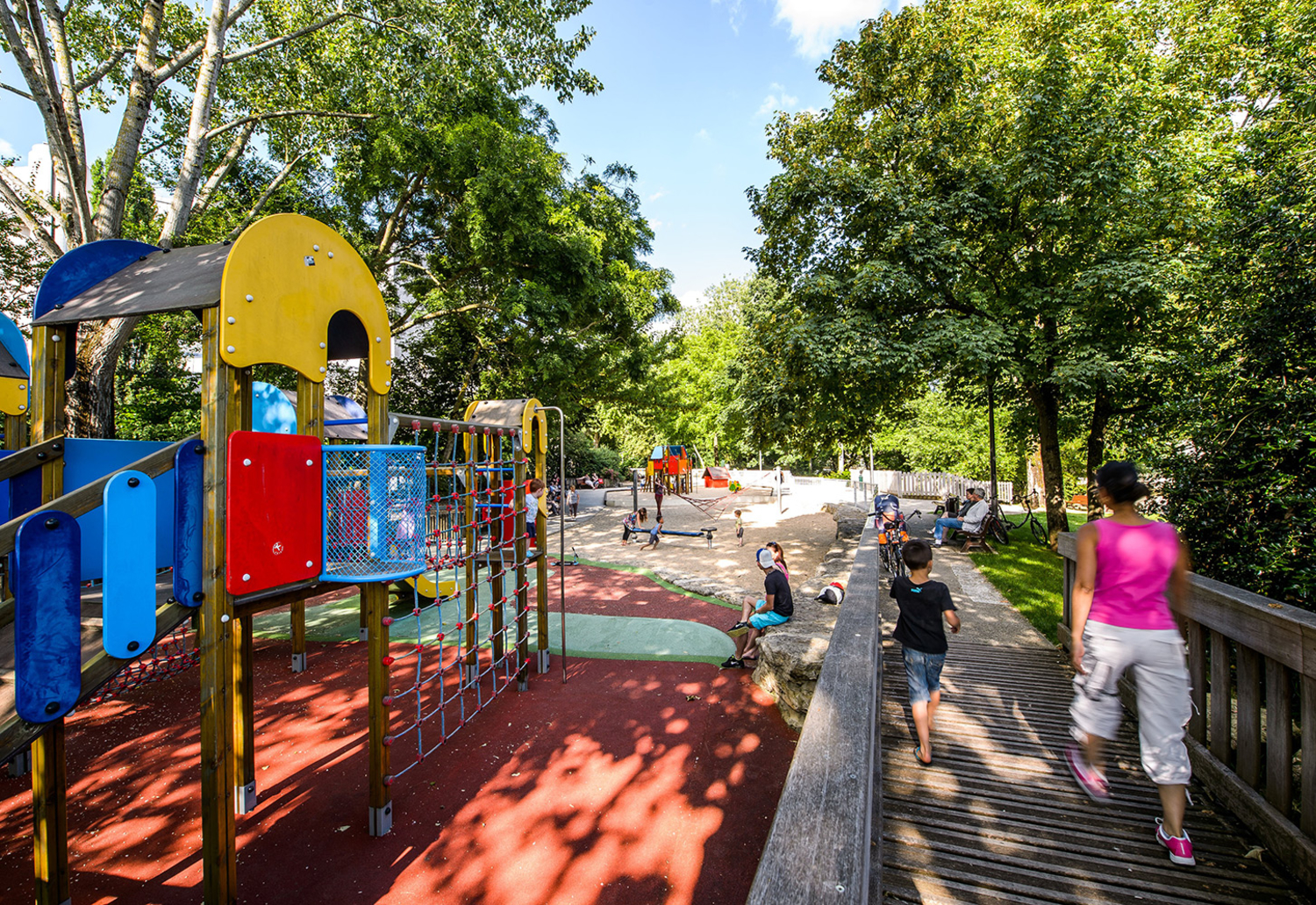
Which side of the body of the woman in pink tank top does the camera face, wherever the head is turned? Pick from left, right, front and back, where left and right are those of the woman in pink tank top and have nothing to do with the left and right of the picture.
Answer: back

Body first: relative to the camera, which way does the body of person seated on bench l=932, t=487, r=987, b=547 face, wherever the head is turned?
to the viewer's left

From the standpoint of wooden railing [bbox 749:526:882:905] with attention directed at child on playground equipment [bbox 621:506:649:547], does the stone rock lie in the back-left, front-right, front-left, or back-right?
front-right

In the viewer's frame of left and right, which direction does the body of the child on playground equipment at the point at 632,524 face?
facing to the right of the viewer

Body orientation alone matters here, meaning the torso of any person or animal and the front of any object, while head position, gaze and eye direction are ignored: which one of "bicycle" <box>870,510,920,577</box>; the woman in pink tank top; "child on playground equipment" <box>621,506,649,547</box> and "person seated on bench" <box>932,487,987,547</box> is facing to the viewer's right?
the child on playground equipment

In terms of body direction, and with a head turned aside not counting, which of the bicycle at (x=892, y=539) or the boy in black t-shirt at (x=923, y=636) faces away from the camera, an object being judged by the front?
the boy in black t-shirt

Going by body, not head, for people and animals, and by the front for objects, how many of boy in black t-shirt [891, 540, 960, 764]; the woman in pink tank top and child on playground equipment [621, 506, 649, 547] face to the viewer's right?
1

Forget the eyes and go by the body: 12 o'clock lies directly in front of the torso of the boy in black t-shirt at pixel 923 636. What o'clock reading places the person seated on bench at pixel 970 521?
The person seated on bench is roughly at 12 o'clock from the boy in black t-shirt.

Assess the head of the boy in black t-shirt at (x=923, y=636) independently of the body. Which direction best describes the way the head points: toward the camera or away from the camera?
away from the camera

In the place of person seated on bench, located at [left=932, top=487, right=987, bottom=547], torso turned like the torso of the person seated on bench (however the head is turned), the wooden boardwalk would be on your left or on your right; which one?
on your left

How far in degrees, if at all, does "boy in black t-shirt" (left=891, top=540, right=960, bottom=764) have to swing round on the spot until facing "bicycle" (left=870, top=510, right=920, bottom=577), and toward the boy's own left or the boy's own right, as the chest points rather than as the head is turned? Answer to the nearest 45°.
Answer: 0° — they already face it

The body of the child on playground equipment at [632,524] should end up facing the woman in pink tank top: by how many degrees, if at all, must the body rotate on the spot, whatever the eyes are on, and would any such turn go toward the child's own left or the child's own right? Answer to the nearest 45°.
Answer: approximately 90° to the child's own right

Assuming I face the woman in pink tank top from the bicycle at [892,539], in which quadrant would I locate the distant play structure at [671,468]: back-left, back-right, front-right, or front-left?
back-right

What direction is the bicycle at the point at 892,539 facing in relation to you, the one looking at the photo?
facing the viewer

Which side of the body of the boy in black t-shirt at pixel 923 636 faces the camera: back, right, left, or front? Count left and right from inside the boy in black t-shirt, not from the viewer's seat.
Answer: back
